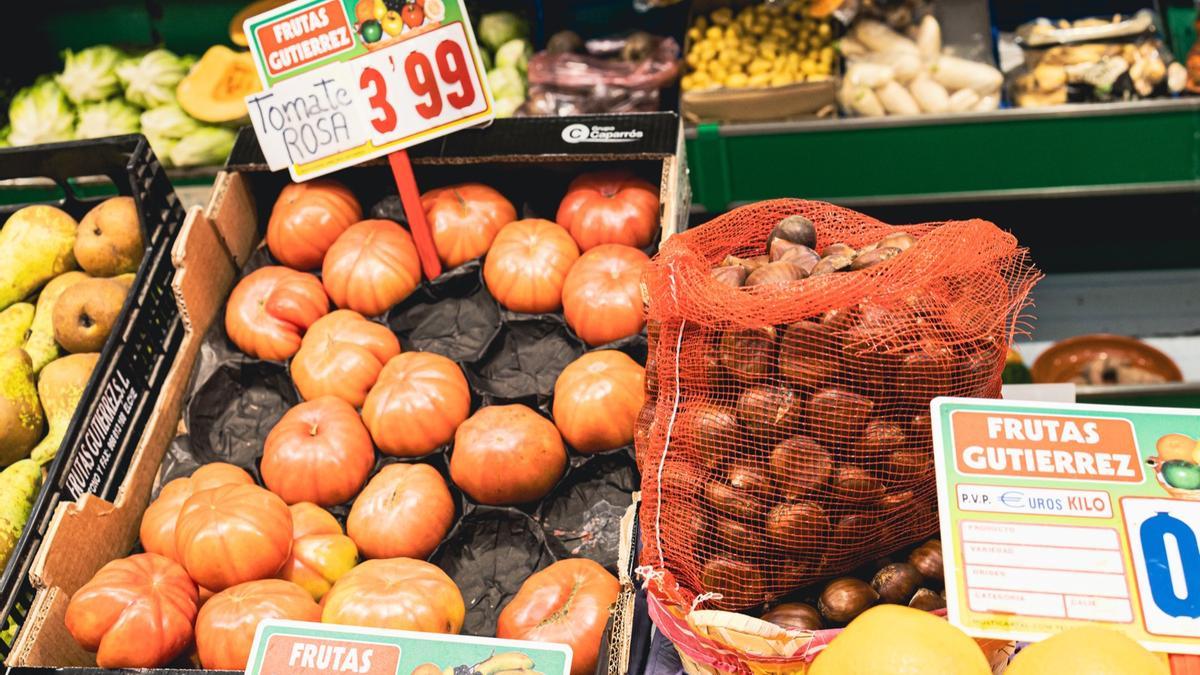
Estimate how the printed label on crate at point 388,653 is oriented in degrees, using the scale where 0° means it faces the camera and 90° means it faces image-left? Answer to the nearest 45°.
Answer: approximately 0°

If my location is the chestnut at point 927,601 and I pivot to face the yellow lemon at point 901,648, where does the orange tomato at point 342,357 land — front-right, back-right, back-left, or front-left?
back-right

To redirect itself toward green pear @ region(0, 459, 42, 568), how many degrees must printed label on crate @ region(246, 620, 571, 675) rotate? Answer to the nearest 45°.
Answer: approximately 135° to its right

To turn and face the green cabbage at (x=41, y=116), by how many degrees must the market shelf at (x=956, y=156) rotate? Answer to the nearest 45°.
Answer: approximately 90° to its right

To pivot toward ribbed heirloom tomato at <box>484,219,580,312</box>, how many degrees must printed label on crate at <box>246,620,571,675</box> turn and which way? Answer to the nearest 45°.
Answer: approximately 135° to its left

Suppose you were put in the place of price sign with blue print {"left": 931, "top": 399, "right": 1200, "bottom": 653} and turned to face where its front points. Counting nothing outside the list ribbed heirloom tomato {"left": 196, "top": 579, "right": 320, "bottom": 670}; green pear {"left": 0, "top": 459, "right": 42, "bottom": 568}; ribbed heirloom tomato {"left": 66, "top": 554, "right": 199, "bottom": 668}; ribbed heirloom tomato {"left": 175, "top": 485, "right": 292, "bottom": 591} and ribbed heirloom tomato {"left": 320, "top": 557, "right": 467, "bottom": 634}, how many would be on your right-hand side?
5

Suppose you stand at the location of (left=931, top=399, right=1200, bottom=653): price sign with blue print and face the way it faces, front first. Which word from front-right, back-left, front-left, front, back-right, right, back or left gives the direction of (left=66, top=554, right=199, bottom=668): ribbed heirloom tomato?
right

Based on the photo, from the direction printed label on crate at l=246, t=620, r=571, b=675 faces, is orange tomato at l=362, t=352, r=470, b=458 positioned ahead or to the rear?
to the rear

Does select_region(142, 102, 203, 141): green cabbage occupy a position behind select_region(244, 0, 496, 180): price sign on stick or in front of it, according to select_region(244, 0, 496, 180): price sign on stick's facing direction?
behind

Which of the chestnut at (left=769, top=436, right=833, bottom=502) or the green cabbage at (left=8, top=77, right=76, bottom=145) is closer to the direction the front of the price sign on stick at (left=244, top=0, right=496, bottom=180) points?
the chestnut
